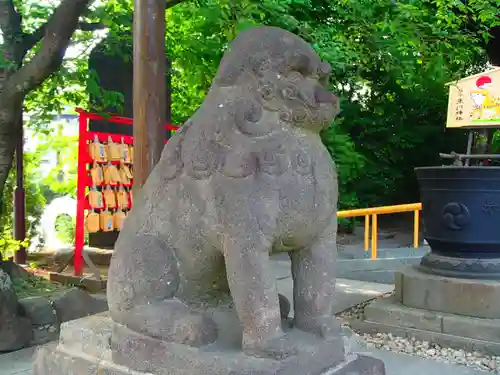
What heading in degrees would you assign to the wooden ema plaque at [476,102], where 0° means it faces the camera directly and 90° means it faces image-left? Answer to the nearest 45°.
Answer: approximately 0°

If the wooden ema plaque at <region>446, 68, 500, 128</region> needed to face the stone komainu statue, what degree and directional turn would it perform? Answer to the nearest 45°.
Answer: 0° — it already faces it

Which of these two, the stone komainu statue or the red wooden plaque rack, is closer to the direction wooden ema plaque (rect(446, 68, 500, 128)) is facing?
the stone komainu statue

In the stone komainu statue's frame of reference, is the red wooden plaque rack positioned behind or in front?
behind

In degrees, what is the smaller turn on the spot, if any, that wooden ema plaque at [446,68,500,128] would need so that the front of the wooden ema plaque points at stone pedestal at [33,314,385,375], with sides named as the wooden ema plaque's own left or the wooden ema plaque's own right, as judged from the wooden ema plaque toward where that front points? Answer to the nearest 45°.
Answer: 0° — it already faces it

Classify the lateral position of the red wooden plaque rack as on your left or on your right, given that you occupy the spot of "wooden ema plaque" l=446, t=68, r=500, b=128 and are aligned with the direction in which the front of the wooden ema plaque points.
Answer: on your right

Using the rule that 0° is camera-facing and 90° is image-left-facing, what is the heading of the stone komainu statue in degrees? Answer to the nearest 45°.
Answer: approximately 315°

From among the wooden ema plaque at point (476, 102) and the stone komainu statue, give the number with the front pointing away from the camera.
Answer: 0

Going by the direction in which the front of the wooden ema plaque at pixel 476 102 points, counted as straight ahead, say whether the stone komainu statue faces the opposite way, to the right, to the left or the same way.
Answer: to the left
